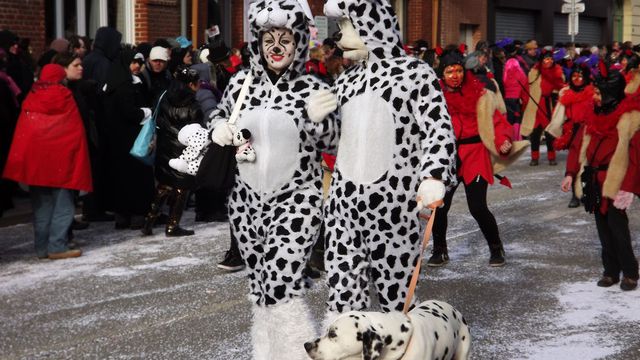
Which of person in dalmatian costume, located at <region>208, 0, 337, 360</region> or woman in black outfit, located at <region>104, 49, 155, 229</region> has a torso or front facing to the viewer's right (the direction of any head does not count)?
the woman in black outfit

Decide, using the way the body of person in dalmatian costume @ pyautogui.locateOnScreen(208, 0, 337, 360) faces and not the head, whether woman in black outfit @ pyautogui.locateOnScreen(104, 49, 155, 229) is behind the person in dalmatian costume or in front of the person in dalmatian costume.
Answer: behind

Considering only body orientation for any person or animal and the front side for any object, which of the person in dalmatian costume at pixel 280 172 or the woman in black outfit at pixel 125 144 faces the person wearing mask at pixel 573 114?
the woman in black outfit

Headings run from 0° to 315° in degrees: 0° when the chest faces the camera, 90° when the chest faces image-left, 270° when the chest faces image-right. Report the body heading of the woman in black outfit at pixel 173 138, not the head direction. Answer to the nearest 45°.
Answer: approximately 270°

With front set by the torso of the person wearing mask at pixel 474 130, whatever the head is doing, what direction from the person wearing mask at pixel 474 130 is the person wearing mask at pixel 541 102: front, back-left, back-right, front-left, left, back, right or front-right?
back

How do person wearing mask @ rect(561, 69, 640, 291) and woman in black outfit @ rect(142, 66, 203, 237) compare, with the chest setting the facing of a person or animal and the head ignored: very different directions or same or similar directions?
very different directions

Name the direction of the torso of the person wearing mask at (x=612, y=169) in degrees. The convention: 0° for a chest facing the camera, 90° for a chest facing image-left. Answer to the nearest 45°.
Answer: approximately 45°

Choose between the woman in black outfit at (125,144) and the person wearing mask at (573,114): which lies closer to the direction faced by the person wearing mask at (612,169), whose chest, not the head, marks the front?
the woman in black outfit

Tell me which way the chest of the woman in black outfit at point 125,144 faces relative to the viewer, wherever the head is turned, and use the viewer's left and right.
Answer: facing to the right of the viewer

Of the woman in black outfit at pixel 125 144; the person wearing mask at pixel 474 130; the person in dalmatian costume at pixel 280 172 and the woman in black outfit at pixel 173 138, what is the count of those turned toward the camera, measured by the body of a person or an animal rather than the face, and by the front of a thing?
2
